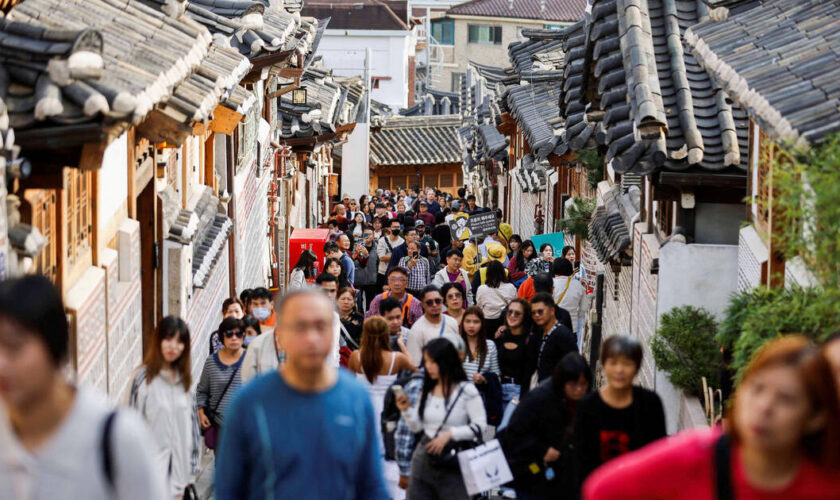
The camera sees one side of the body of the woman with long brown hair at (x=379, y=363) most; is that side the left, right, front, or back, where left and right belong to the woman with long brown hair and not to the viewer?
back

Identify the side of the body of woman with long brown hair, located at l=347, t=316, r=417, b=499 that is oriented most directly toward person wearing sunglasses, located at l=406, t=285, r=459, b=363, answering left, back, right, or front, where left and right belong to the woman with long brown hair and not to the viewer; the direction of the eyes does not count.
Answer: front

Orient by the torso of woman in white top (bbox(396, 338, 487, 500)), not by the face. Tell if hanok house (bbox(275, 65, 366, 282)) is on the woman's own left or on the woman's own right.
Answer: on the woman's own right

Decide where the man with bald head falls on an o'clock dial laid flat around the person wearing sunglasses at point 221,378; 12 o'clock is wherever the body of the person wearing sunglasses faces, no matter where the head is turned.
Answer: The man with bald head is roughly at 12 o'clock from the person wearing sunglasses.

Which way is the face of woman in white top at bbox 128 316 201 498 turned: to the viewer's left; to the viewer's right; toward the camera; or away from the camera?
toward the camera

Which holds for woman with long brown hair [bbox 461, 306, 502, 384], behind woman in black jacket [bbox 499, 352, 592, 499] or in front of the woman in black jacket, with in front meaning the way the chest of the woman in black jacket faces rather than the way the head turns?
behind

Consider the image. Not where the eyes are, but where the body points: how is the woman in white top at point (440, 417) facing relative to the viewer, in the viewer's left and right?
facing the viewer and to the left of the viewer

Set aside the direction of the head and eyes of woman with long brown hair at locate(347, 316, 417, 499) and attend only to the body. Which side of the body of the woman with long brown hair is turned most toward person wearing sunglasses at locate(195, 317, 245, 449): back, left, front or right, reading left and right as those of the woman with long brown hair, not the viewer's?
left

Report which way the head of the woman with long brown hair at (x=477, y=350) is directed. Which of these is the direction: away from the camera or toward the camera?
toward the camera

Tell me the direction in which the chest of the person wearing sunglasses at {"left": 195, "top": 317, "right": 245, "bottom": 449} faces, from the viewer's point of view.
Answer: toward the camera

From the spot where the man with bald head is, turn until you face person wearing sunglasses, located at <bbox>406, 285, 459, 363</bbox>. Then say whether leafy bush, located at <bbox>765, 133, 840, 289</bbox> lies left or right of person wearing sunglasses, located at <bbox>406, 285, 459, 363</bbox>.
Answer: right

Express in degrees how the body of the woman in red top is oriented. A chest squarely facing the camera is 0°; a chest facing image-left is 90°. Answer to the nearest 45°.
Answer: approximately 45°
